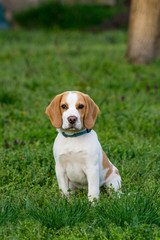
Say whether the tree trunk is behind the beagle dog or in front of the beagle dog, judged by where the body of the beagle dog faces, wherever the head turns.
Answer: behind

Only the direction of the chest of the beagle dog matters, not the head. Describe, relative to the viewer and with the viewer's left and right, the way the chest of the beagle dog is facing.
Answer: facing the viewer and to the left of the viewer
